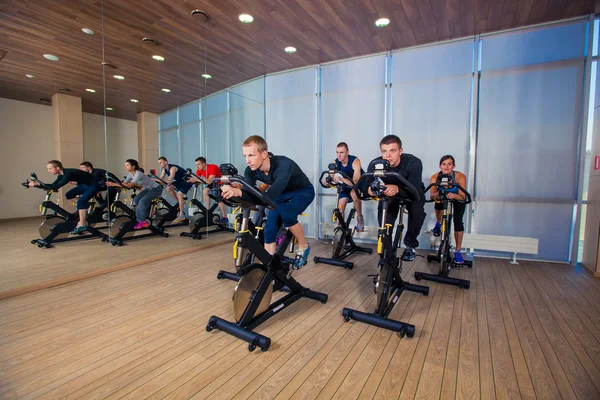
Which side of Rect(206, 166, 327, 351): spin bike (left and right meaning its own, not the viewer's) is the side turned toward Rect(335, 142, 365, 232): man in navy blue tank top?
back

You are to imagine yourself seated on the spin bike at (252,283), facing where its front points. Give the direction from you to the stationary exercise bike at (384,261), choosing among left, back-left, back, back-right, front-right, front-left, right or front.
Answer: back-left

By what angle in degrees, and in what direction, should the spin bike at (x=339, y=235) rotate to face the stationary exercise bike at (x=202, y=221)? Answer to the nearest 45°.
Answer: approximately 45° to its right

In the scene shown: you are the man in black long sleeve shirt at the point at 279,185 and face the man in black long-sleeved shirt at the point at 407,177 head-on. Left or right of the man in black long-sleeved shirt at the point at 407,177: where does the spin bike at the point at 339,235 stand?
left

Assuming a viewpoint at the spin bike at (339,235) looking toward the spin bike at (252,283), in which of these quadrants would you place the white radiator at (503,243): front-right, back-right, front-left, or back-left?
back-left

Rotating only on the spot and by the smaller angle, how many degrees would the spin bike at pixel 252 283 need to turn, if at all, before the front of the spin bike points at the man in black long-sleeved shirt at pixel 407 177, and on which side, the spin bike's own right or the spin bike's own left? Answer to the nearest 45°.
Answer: approximately 135° to the spin bike's own left

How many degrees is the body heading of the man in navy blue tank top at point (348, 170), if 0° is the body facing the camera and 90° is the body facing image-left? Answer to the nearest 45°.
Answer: approximately 45°

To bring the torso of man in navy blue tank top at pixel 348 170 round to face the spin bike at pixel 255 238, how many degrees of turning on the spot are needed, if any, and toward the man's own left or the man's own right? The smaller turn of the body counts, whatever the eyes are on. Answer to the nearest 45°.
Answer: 0° — they already face it

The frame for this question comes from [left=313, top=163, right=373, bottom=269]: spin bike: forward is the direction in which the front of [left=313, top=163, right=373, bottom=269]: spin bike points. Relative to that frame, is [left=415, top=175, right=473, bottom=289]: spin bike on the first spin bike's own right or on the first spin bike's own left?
on the first spin bike's own left

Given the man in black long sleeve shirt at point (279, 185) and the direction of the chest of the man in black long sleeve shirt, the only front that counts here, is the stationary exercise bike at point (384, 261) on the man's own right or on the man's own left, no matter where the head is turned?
on the man's own left

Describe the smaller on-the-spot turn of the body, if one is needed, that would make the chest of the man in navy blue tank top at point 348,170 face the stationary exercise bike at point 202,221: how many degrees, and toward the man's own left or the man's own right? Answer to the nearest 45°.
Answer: approximately 45° to the man's own right

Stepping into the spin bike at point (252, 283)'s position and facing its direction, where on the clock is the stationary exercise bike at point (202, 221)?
The stationary exercise bike is roughly at 4 o'clock from the spin bike.
